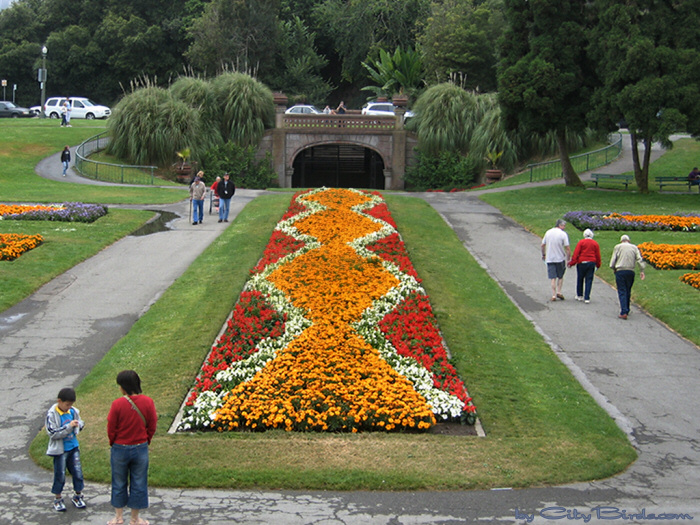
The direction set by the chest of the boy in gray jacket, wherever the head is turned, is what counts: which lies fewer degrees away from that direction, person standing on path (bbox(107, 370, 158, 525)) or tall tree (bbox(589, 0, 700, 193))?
the person standing on path

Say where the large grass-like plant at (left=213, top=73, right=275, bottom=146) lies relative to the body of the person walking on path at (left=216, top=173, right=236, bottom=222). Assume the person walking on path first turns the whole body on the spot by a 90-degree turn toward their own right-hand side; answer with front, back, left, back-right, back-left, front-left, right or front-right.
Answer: right

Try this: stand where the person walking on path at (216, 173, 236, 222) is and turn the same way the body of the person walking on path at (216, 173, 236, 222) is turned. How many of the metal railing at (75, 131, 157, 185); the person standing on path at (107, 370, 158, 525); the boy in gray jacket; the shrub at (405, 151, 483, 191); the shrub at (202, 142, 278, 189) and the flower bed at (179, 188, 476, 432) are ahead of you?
3

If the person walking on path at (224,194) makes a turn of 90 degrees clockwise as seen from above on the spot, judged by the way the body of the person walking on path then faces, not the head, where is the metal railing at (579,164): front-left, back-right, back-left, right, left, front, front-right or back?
back-right

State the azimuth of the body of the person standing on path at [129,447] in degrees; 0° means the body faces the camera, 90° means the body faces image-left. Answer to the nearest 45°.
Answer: approximately 180°

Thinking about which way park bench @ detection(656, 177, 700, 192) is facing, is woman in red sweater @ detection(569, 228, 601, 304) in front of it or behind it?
in front

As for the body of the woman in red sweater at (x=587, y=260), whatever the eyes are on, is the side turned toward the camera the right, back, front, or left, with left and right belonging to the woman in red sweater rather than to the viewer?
back

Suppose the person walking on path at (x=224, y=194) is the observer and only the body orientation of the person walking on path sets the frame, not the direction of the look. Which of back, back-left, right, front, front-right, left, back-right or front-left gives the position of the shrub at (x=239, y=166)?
back

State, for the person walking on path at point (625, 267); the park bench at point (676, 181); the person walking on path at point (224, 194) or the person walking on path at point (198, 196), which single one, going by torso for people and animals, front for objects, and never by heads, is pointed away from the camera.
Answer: the person walking on path at point (625, 267)

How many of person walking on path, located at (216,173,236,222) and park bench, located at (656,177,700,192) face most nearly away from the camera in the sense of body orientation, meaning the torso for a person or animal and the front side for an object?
0
